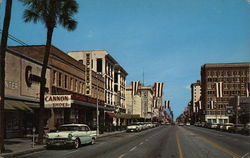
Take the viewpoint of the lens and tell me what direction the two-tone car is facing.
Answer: facing the viewer and to the left of the viewer

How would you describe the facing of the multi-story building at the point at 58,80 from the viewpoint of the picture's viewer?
facing the viewer and to the right of the viewer

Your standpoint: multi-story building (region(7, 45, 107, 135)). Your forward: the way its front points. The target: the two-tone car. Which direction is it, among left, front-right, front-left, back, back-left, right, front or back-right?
front-right

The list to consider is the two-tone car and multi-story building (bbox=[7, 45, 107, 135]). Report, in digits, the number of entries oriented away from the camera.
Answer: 0

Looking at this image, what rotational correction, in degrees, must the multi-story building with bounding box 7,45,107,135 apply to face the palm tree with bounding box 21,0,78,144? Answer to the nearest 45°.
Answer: approximately 45° to its right

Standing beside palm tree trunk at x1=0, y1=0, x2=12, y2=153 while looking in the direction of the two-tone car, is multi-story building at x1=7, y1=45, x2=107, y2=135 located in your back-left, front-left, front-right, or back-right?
front-left

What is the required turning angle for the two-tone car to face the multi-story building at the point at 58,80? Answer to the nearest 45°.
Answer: approximately 135° to its right

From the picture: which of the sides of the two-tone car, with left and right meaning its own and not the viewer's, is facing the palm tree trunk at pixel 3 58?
front

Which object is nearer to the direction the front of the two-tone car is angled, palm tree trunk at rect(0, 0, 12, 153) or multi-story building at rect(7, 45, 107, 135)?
the palm tree trunk
